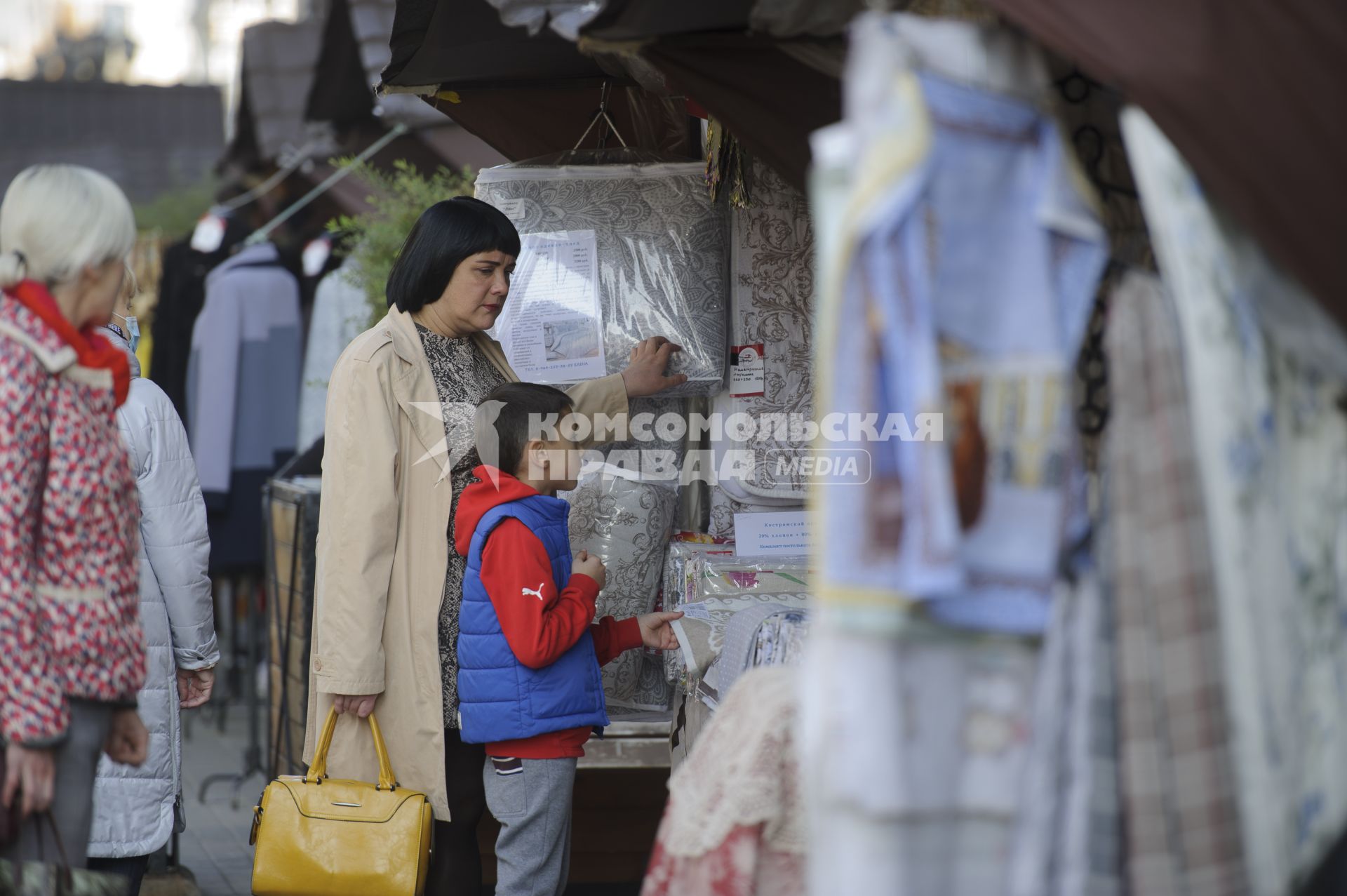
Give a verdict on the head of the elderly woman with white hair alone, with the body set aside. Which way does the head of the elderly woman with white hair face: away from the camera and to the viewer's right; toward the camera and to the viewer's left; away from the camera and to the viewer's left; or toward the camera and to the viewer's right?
away from the camera and to the viewer's right

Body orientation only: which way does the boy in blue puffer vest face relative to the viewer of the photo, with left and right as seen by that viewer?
facing to the right of the viewer

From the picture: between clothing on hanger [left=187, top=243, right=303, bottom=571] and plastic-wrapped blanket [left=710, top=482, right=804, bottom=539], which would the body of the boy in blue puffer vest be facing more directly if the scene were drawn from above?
the plastic-wrapped blanket

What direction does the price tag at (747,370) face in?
toward the camera

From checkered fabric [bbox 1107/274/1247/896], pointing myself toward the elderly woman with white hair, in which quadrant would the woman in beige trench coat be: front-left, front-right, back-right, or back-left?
front-right

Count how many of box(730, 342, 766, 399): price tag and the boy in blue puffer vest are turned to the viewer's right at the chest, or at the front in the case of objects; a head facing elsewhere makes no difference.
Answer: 1
